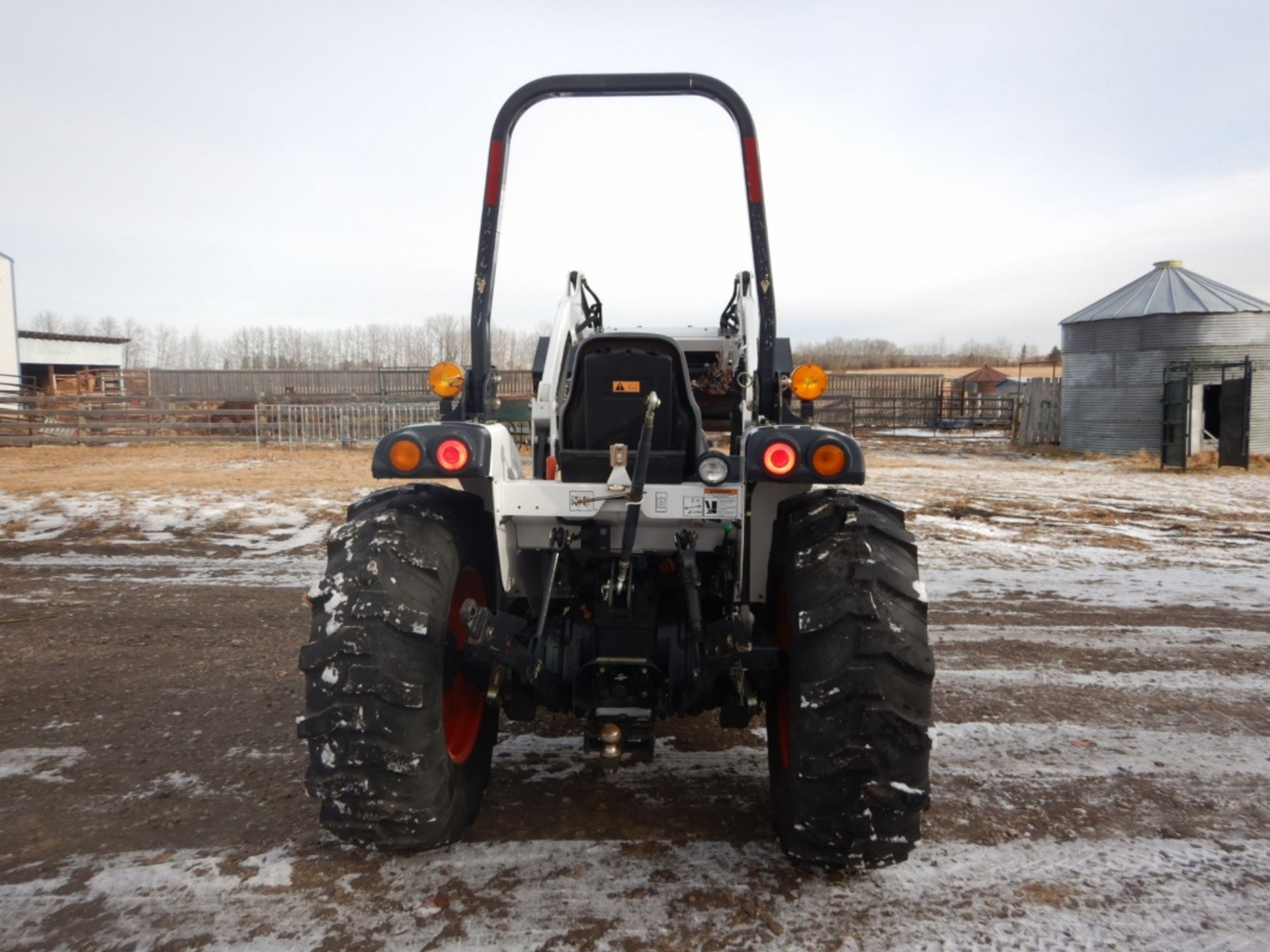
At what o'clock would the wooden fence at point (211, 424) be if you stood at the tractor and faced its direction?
The wooden fence is roughly at 11 o'clock from the tractor.

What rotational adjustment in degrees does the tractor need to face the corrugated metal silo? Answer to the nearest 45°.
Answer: approximately 45° to its right

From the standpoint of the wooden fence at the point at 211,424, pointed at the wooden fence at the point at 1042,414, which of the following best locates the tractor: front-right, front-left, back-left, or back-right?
front-right

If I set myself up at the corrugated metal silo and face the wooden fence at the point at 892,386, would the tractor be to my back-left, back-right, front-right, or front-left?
back-left

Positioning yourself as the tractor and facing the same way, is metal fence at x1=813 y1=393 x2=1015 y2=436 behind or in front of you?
in front

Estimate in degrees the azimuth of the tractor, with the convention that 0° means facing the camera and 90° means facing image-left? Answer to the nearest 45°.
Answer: approximately 180°

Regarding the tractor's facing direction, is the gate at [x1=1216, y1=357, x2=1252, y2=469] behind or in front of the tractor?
in front

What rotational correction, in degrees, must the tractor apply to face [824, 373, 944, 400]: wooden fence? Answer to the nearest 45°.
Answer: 0° — it already faces it
